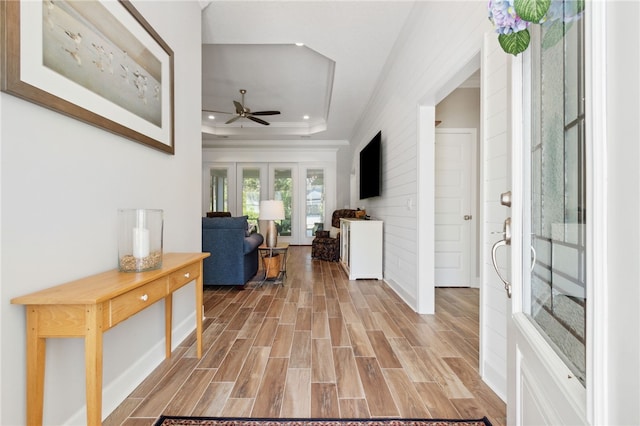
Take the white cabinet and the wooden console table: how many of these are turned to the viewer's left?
1

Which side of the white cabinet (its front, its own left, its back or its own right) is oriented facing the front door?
left

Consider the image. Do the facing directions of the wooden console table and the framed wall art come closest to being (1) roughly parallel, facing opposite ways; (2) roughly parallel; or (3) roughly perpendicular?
roughly parallel

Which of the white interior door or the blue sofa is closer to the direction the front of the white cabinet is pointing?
the blue sofa

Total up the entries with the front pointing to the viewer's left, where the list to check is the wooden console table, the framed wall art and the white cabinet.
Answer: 1

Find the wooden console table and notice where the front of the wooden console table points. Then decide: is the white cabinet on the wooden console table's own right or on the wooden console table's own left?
on the wooden console table's own left

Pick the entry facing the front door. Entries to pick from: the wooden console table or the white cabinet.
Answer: the wooden console table

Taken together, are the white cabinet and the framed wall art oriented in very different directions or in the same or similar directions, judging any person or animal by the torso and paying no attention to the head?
very different directions

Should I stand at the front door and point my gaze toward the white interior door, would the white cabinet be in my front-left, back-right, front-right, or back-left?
front-left

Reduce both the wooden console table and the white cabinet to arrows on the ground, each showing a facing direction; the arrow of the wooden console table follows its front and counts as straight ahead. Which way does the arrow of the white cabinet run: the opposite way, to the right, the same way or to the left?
the opposite way

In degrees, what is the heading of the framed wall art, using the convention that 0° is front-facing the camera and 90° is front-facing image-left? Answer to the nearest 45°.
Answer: approximately 315°

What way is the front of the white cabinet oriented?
to the viewer's left

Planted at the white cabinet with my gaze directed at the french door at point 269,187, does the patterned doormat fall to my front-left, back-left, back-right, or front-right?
back-left
